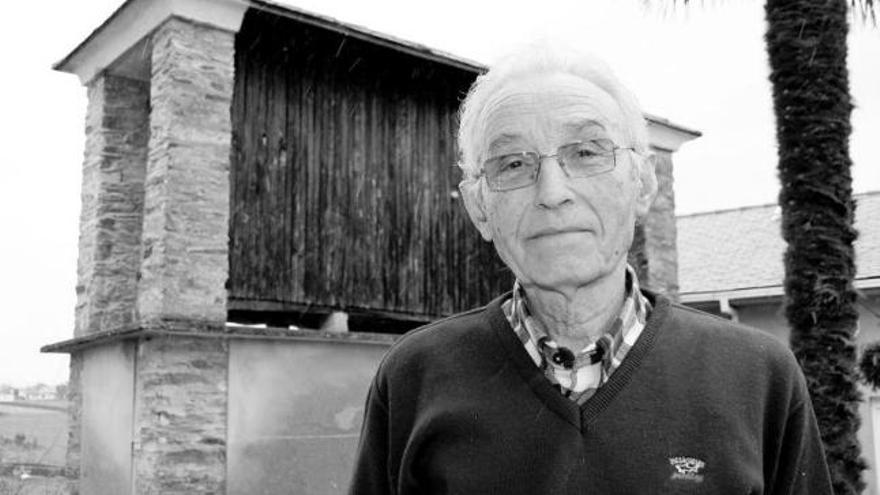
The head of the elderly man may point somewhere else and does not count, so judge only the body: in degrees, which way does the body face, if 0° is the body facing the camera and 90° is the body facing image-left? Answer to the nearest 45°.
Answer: approximately 0°
